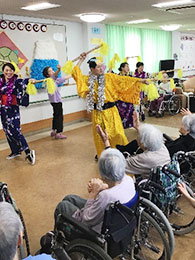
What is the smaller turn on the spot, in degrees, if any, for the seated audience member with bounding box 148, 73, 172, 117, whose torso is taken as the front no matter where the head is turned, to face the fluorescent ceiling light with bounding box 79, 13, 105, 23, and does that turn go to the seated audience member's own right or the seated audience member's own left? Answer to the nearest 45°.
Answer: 0° — they already face it

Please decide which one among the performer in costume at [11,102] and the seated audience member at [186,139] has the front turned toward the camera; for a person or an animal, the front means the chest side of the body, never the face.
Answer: the performer in costume

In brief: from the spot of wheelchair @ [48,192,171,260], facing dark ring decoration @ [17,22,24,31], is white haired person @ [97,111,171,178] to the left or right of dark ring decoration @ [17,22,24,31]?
right

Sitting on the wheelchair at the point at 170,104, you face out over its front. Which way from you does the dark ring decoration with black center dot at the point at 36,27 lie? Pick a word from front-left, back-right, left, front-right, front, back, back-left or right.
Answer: front

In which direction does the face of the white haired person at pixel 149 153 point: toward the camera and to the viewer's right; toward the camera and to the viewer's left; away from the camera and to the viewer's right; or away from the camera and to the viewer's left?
away from the camera and to the viewer's left

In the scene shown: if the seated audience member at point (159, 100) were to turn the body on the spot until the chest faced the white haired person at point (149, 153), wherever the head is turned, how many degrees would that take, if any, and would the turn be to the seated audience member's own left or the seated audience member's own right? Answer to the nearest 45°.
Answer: approximately 45° to the seated audience member's own left

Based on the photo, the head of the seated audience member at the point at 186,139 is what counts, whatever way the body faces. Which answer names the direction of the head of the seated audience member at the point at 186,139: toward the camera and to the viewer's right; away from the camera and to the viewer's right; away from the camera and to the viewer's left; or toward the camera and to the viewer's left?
away from the camera and to the viewer's left

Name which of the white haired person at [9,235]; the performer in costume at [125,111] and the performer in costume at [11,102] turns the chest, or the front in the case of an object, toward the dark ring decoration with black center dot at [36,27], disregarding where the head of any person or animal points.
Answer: the white haired person

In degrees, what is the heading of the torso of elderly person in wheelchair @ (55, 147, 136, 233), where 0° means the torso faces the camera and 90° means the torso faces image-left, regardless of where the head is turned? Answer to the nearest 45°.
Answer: approximately 135°

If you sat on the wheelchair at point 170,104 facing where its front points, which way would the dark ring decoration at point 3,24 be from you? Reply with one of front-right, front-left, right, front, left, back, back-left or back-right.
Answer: front

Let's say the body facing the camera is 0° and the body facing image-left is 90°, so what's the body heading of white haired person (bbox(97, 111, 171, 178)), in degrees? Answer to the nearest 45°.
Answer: approximately 135°

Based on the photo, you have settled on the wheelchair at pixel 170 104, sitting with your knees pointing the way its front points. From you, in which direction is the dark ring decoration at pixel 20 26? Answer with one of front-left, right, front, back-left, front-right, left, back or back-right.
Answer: front

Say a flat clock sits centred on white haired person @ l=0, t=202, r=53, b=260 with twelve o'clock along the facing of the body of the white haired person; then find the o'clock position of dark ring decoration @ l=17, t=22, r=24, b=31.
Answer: The dark ring decoration is roughly at 12 o'clock from the white haired person.

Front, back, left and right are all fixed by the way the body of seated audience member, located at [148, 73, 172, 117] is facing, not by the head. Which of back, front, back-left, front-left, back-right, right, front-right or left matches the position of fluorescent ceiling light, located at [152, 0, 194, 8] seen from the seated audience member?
front-left

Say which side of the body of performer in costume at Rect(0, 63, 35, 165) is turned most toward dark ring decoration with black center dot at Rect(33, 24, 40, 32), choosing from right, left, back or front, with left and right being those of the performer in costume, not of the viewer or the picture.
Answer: back

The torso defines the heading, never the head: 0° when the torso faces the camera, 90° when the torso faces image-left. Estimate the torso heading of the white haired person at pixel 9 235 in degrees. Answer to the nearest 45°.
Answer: approximately 180°

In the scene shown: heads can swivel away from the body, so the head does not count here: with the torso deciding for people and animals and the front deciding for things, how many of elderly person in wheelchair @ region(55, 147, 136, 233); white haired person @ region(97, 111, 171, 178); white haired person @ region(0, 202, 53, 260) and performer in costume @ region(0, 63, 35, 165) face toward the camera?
1
